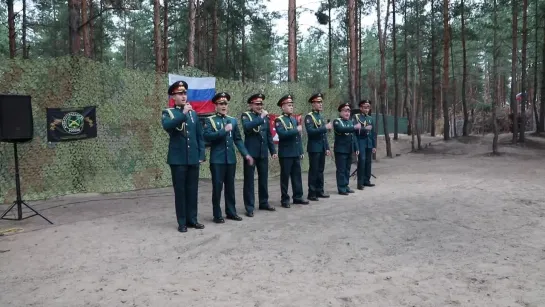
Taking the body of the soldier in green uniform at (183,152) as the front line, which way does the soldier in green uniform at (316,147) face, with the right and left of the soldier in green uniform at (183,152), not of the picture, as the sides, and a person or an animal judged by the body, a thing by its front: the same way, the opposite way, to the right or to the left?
the same way

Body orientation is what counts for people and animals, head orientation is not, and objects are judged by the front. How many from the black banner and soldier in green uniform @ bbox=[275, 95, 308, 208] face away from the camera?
0

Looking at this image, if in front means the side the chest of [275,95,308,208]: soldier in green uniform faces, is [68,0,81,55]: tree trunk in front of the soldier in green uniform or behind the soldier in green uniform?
behind

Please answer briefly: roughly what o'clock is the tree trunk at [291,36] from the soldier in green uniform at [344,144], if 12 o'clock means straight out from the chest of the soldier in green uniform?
The tree trunk is roughly at 7 o'clock from the soldier in green uniform.

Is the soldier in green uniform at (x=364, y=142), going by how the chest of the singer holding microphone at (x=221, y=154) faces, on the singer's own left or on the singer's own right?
on the singer's own left

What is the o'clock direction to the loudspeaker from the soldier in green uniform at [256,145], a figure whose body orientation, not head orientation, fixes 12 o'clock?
The loudspeaker is roughly at 4 o'clock from the soldier in green uniform.

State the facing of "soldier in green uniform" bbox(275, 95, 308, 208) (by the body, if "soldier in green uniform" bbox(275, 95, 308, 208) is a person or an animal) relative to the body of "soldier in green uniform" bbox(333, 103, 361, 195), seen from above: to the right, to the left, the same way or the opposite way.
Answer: the same way

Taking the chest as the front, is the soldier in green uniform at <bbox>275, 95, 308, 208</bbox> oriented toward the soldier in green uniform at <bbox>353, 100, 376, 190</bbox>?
no

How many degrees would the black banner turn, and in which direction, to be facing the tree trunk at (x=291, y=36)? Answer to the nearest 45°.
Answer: approximately 135° to its left

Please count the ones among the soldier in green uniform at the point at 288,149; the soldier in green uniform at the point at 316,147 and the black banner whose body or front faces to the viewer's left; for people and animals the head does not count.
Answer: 0

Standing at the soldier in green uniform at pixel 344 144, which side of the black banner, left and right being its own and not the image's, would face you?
left

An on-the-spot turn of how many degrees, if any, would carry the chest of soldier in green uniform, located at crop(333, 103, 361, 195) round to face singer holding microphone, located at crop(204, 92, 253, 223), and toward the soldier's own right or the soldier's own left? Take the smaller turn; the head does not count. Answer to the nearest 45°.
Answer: approximately 90° to the soldier's own right

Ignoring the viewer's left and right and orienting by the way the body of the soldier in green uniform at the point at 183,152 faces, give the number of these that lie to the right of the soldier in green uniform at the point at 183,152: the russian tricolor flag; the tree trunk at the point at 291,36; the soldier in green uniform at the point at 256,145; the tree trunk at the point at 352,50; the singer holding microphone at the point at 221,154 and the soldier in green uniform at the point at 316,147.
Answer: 0

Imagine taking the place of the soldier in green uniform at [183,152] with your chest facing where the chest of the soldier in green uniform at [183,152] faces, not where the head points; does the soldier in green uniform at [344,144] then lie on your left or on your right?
on your left

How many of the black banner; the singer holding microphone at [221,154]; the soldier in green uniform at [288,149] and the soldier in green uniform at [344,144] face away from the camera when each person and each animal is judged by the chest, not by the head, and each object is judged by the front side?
0

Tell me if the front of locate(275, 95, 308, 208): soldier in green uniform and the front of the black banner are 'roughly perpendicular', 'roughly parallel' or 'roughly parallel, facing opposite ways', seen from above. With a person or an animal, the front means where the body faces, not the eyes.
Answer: roughly parallel

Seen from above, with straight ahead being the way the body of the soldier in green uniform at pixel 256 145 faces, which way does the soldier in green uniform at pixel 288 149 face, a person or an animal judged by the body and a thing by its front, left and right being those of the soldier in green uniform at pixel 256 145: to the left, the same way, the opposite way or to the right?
the same way

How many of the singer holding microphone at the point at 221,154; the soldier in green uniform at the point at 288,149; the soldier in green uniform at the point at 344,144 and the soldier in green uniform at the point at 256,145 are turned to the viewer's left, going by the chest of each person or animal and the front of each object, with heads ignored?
0

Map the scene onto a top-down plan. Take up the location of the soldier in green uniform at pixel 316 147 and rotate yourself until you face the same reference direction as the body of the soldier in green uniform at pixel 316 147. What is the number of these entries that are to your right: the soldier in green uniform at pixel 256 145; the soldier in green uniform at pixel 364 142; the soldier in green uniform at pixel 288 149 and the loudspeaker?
3

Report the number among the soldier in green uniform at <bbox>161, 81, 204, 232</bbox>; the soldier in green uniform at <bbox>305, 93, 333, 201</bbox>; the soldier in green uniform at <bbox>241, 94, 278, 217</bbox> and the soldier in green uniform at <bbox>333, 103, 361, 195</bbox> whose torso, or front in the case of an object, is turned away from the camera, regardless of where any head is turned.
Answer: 0

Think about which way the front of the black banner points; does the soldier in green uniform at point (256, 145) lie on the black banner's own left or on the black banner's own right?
on the black banner's own left

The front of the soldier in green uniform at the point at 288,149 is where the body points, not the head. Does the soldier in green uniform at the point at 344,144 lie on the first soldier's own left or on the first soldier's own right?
on the first soldier's own left

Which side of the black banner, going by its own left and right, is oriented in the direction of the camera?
front

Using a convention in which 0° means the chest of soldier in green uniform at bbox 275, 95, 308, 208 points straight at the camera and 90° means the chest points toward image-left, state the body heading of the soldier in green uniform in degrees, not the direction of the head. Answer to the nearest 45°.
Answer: approximately 315°
